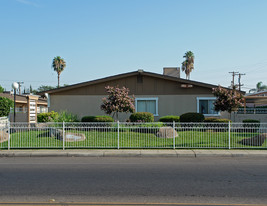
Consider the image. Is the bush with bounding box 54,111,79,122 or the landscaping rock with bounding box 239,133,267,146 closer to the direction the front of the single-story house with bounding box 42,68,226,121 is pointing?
the landscaping rock

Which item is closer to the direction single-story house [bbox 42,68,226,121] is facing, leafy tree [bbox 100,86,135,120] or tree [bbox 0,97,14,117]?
the leafy tree

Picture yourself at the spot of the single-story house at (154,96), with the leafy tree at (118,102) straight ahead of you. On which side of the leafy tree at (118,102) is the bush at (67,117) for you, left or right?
right

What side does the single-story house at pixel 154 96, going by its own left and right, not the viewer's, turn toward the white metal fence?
front

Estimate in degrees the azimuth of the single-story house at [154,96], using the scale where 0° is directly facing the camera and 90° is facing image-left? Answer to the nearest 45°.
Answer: approximately 0°

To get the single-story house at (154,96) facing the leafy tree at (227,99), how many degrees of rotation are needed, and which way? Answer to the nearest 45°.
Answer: approximately 45° to its left

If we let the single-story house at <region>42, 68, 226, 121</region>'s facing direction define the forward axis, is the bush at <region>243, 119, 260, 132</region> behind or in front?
in front

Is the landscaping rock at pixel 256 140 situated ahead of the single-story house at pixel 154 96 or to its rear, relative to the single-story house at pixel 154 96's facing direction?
ahead

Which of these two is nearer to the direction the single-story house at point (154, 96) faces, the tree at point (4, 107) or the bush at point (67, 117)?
the bush
